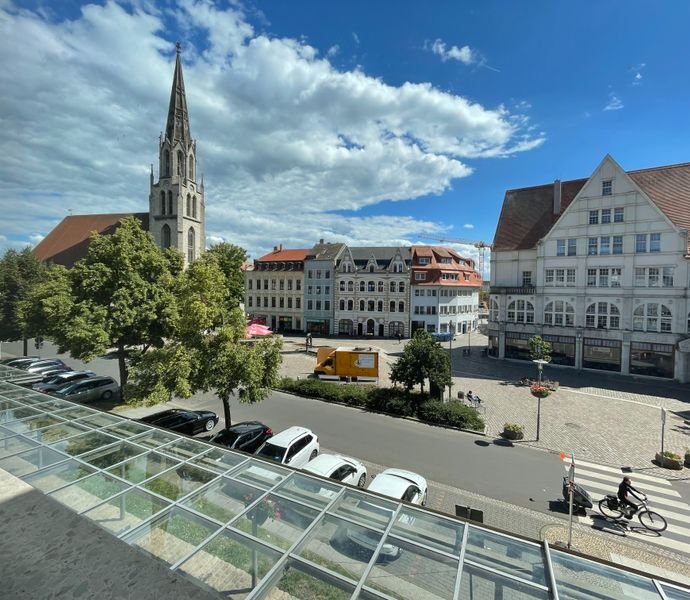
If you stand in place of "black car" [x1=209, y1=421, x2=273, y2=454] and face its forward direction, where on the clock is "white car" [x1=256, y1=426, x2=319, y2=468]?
The white car is roughly at 9 o'clock from the black car.

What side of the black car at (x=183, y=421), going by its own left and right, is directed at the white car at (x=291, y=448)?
left

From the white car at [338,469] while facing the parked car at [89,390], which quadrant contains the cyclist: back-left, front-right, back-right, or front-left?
back-right

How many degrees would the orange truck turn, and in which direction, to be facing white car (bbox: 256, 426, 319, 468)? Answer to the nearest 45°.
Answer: approximately 90° to its left

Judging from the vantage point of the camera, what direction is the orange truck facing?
facing to the left of the viewer

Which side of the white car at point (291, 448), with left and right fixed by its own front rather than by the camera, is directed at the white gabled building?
back

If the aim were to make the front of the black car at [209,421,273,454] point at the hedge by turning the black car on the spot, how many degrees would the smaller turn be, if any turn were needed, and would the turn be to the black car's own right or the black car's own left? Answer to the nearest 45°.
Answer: approximately 180°

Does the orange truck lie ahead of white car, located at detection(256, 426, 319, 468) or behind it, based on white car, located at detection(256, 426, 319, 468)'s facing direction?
behind

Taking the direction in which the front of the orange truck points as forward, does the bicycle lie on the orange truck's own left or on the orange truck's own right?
on the orange truck's own left

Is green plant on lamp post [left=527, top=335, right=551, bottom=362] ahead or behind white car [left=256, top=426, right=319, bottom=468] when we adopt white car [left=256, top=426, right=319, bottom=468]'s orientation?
behind
